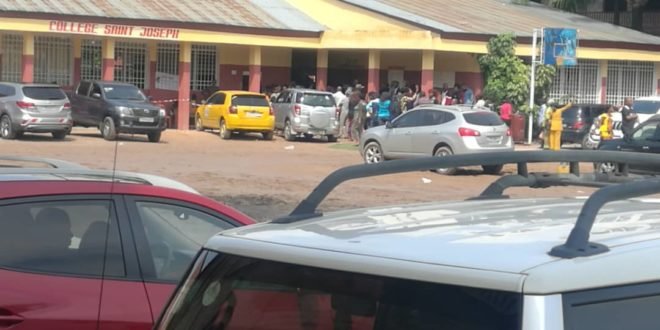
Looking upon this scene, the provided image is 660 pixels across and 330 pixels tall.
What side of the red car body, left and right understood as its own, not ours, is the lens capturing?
right

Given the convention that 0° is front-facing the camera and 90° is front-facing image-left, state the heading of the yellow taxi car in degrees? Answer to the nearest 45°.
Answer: approximately 135°

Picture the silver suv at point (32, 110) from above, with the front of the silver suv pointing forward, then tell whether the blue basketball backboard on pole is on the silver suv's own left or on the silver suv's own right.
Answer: on the silver suv's own right

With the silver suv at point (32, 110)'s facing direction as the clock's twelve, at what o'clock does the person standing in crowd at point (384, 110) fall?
The person standing in crowd is roughly at 4 o'clock from the silver suv.

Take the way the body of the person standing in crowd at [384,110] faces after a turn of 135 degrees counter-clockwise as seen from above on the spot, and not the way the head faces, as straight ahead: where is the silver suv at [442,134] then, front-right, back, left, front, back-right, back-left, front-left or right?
front-left

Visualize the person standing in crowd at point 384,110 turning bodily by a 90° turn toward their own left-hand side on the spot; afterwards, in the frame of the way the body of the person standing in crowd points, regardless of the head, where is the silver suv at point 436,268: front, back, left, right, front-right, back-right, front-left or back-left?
left

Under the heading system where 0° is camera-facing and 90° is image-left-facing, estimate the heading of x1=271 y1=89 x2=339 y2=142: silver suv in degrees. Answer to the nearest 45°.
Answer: approximately 135°

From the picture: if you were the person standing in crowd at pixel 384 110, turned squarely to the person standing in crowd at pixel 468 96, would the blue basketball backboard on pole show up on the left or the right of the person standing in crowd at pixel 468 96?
right

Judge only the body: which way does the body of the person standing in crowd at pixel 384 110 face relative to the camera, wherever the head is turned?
away from the camera

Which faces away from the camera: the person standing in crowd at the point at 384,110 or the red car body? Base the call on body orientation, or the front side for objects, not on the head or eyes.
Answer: the person standing in crowd

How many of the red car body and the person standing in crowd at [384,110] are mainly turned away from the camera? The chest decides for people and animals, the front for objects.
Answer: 1
